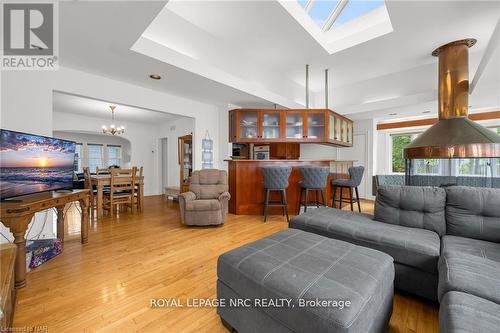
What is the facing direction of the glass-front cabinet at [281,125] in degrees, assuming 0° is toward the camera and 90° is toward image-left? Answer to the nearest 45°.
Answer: approximately 0°

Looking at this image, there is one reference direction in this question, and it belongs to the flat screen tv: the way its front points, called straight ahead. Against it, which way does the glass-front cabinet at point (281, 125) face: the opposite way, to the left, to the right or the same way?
to the right

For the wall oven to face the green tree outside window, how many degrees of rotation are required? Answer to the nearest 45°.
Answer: approximately 90° to its left

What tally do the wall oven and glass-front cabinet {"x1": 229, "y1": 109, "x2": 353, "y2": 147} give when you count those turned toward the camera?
2

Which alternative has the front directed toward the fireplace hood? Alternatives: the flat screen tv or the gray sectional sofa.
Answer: the flat screen tv

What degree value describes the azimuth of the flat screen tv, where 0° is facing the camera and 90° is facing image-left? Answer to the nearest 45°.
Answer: approximately 315°

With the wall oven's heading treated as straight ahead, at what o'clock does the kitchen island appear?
The kitchen island is roughly at 12 o'clock from the wall oven.

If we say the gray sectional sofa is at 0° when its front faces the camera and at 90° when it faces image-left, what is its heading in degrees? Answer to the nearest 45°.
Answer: approximately 45°

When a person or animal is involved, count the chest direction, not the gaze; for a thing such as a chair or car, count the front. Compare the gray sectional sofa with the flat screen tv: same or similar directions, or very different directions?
very different directions
